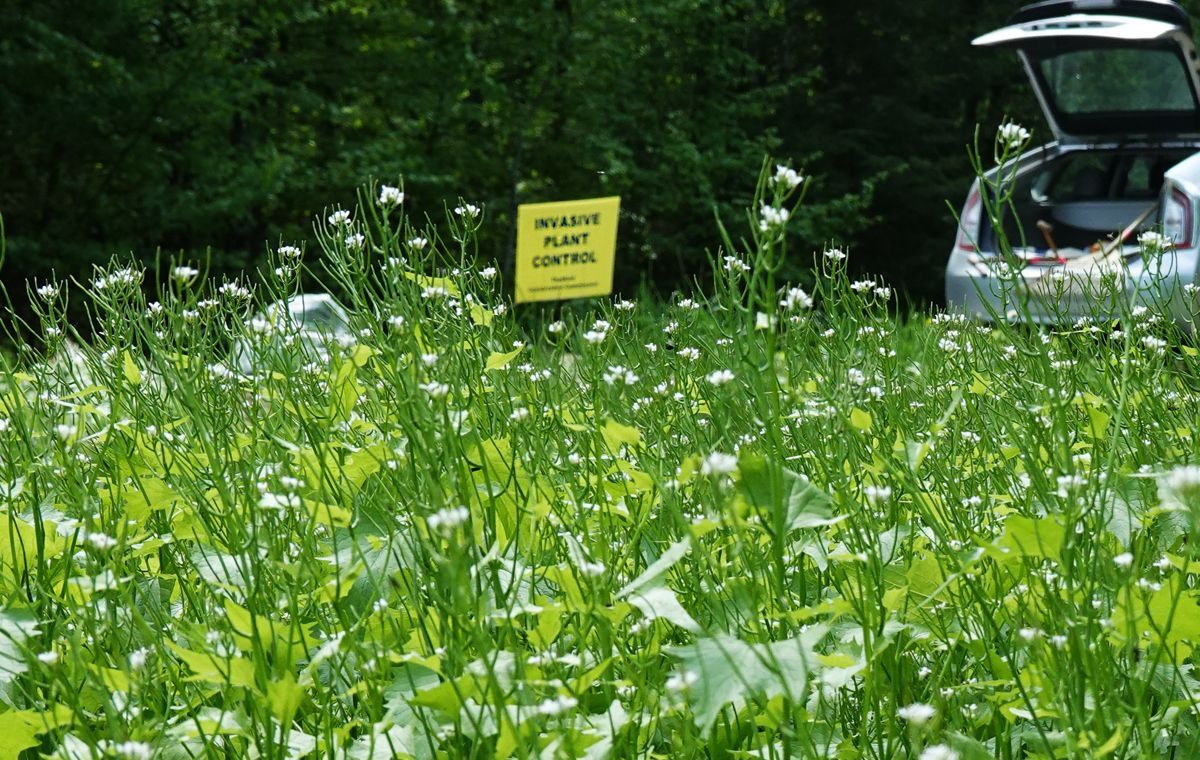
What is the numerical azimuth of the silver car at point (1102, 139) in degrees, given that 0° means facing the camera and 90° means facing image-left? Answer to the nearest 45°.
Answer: approximately 225°

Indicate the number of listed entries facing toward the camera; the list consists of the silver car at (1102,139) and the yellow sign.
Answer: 1

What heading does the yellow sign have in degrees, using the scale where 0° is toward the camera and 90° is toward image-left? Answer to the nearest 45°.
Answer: approximately 0°

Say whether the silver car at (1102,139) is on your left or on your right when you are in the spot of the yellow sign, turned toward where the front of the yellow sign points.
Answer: on your left
